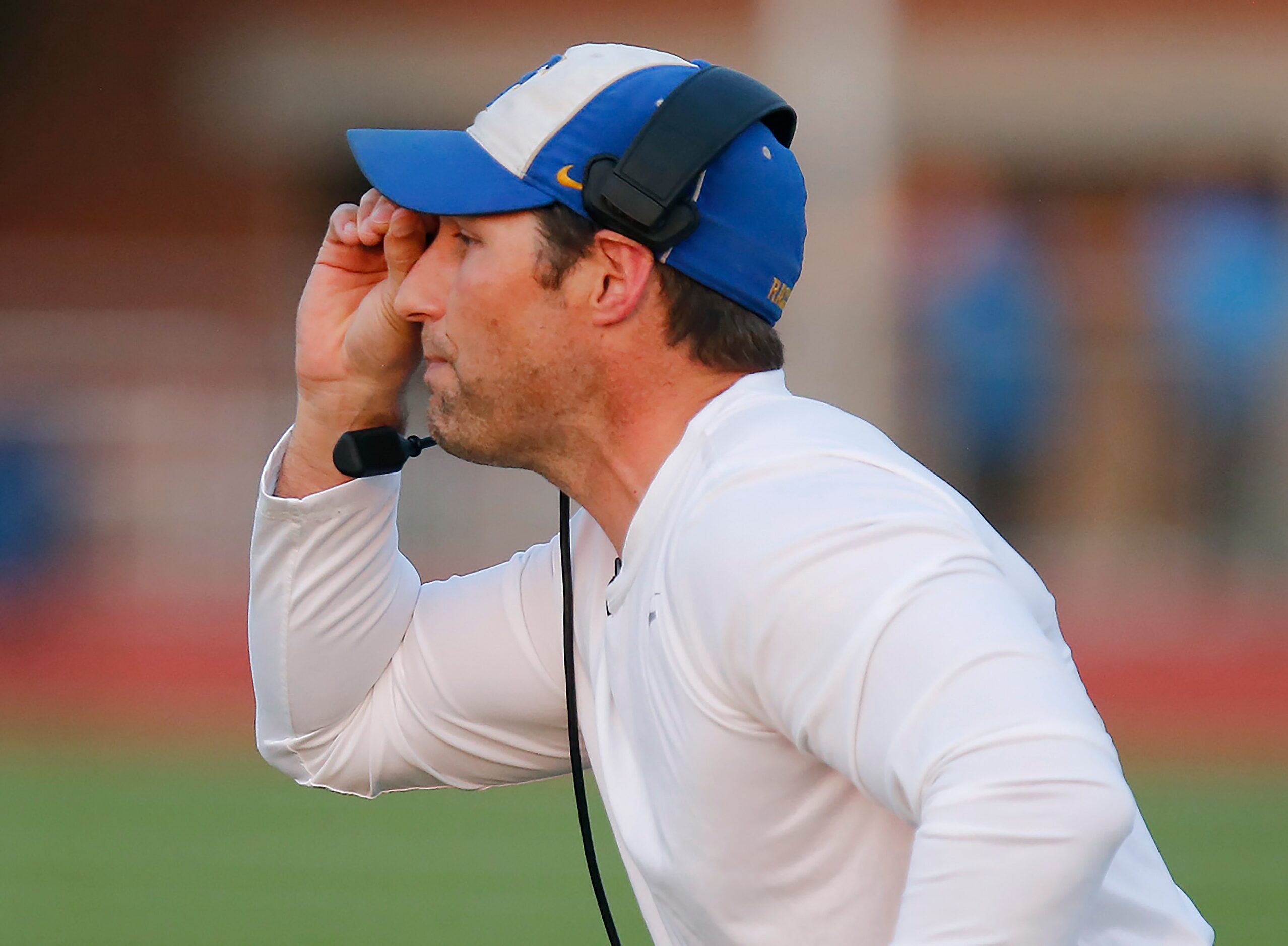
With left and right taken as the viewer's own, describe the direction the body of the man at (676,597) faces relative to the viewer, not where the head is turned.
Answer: facing to the left of the viewer

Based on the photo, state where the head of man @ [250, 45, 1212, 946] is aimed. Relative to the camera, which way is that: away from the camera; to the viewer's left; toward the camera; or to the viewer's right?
to the viewer's left
